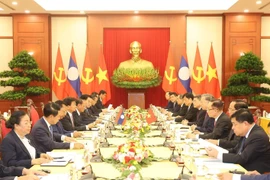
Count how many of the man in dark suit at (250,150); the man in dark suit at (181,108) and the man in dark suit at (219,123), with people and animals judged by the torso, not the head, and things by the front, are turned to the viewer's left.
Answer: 3

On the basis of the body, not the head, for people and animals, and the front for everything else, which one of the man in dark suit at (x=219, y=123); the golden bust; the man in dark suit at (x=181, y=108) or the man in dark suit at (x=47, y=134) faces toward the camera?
the golden bust

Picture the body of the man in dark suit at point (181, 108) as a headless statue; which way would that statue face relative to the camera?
to the viewer's left

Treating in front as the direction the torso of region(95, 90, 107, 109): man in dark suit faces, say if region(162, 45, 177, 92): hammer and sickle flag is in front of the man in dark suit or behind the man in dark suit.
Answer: in front

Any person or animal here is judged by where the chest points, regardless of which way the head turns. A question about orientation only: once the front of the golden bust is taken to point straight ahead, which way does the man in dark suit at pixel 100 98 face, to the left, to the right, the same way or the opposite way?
to the left

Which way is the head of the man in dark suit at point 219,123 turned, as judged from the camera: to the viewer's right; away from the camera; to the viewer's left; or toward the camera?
to the viewer's left

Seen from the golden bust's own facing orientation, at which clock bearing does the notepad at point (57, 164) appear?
The notepad is roughly at 12 o'clock from the golden bust.

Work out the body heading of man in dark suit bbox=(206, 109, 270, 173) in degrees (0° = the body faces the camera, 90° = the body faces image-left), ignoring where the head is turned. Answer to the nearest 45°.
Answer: approximately 90°

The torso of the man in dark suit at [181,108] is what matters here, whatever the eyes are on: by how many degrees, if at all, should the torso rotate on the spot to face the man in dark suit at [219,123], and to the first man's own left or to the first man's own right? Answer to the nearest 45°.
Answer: approximately 90° to the first man's own left

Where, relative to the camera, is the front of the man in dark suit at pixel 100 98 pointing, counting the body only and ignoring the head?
to the viewer's right

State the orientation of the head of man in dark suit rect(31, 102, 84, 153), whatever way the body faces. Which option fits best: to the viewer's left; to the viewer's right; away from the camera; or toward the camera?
to the viewer's right

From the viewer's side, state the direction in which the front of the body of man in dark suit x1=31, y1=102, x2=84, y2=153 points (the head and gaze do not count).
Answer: to the viewer's right

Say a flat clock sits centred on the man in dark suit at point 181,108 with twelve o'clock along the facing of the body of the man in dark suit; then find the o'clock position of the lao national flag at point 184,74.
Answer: The lao national flag is roughly at 3 o'clock from the man in dark suit.

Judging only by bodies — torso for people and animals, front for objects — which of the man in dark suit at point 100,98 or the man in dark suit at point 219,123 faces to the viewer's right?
the man in dark suit at point 100,98

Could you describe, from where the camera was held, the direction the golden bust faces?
facing the viewer

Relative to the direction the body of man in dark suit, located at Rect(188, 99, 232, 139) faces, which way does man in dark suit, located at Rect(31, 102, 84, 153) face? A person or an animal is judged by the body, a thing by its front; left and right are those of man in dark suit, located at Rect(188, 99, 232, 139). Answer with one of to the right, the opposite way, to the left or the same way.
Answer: the opposite way

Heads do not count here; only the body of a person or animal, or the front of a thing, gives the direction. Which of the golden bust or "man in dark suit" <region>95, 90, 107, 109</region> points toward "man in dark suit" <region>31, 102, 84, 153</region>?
the golden bust

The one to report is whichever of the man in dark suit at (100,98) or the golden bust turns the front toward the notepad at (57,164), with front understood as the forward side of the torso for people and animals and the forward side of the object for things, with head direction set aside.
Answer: the golden bust

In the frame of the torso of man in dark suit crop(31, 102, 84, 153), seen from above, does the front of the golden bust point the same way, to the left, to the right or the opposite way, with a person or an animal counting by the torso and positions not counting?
to the right

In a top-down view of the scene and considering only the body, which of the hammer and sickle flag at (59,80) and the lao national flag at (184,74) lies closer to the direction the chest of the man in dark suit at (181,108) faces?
the hammer and sickle flag

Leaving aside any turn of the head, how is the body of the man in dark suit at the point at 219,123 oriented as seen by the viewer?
to the viewer's left
